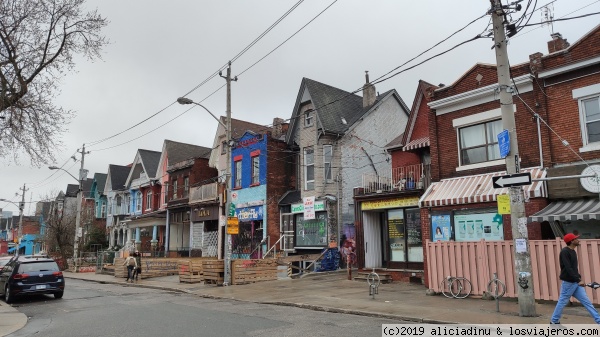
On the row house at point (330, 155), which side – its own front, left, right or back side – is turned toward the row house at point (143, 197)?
right

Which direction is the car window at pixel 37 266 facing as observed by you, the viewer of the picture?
facing the viewer

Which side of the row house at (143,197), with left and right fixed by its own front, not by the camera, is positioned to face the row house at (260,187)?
left

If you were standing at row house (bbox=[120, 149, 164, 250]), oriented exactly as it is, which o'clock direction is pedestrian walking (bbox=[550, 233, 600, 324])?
The pedestrian walking is roughly at 10 o'clock from the row house.

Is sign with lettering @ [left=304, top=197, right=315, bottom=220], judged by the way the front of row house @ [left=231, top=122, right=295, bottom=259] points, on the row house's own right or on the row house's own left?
on the row house's own left

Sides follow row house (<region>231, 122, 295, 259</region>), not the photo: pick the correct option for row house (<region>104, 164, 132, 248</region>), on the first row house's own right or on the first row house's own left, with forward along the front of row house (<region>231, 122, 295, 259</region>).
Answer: on the first row house's own right

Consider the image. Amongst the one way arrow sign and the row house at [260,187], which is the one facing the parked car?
the row house

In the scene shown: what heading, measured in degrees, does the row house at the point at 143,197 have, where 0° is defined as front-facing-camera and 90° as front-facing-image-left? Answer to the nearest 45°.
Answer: approximately 45°

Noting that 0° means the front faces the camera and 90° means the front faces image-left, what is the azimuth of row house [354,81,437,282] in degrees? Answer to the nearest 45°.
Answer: approximately 45°

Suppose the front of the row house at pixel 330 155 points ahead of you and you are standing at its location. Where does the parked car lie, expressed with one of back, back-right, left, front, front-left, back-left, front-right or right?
front

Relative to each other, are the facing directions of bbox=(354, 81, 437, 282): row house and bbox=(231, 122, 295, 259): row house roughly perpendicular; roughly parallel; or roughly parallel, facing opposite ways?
roughly parallel

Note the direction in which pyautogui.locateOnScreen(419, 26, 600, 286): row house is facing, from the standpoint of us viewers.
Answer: facing the viewer and to the left of the viewer

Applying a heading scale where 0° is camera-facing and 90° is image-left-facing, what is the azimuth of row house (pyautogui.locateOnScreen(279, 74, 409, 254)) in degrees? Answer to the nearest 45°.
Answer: approximately 45°

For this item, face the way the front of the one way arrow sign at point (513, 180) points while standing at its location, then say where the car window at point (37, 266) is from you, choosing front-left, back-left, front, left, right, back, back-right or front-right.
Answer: right
